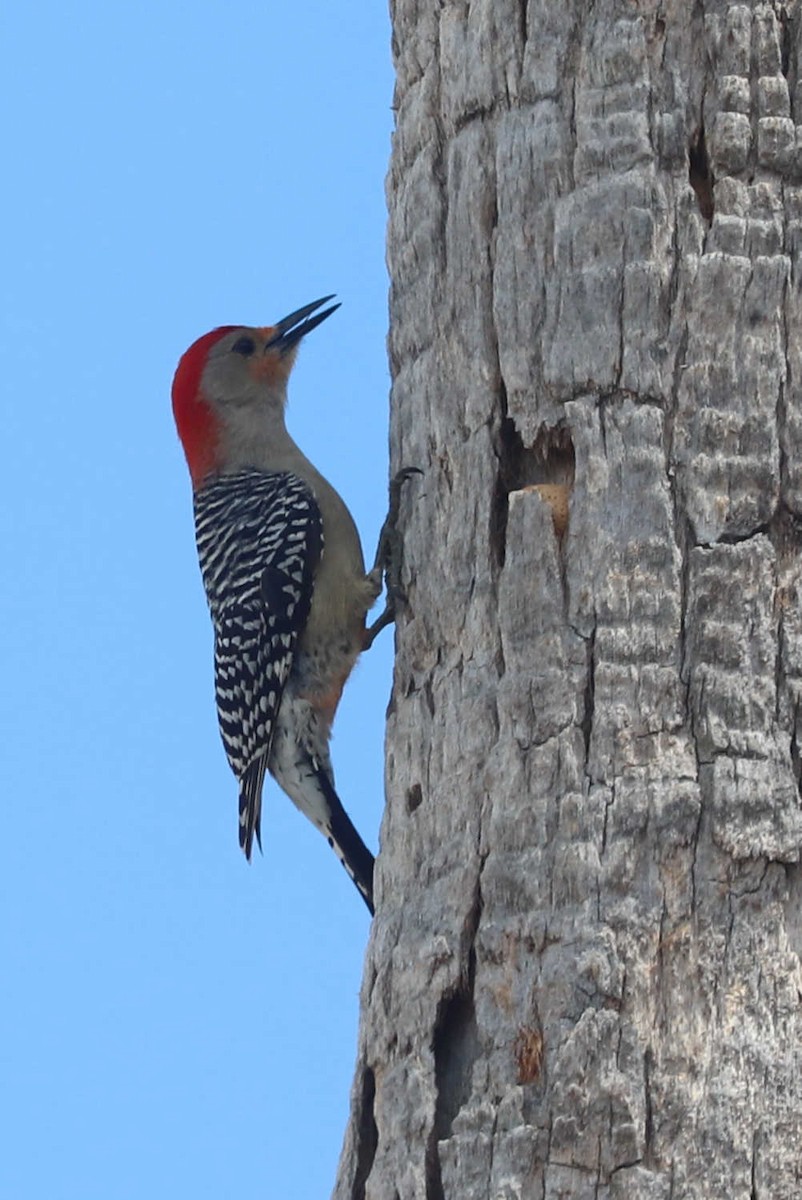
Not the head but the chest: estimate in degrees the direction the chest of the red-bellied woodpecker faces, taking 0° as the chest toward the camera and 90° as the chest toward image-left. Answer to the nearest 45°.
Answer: approximately 270°
